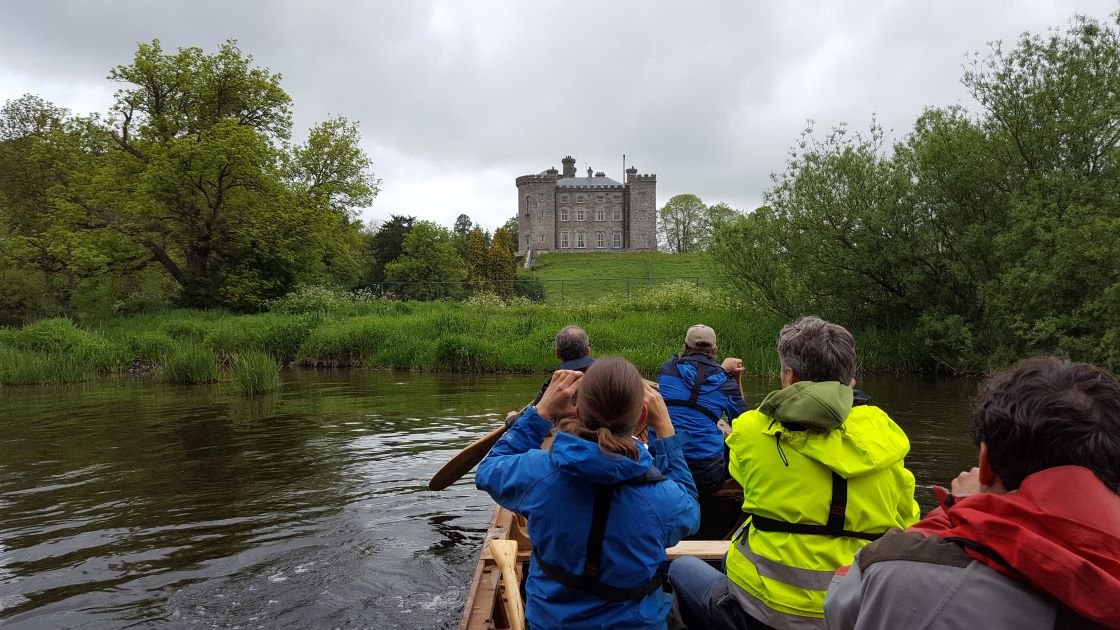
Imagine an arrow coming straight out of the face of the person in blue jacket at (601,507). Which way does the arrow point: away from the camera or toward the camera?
away from the camera

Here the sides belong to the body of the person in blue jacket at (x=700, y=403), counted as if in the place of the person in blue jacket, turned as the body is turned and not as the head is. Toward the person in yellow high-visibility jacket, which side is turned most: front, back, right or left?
back

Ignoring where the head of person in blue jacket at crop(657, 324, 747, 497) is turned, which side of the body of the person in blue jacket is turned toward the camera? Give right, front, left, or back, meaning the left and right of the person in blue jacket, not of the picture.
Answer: back

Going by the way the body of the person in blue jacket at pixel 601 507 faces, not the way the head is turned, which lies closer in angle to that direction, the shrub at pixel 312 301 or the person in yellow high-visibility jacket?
the shrub

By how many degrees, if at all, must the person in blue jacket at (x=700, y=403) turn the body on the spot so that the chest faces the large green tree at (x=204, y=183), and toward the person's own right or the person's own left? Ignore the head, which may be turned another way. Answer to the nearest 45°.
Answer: approximately 45° to the person's own left

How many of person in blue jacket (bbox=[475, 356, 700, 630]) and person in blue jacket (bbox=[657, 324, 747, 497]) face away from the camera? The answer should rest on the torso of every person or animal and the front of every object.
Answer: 2

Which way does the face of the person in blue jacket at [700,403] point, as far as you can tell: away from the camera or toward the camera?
away from the camera

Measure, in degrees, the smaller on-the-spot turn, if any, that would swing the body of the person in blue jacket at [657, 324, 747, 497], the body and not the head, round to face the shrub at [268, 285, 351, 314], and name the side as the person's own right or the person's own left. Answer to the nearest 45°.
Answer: approximately 45° to the person's own left

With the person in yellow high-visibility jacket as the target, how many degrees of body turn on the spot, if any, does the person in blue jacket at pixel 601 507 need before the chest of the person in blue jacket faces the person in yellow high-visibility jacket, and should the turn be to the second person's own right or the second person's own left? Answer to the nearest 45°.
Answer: approximately 90° to the second person's own right

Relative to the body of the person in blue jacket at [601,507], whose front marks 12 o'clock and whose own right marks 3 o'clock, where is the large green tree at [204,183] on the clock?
The large green tree is roughly at 11 o'clock from the person in blue jacket.

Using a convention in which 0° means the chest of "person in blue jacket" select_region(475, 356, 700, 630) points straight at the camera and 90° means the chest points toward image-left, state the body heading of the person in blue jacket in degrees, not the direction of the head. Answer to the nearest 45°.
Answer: approximately 180°
